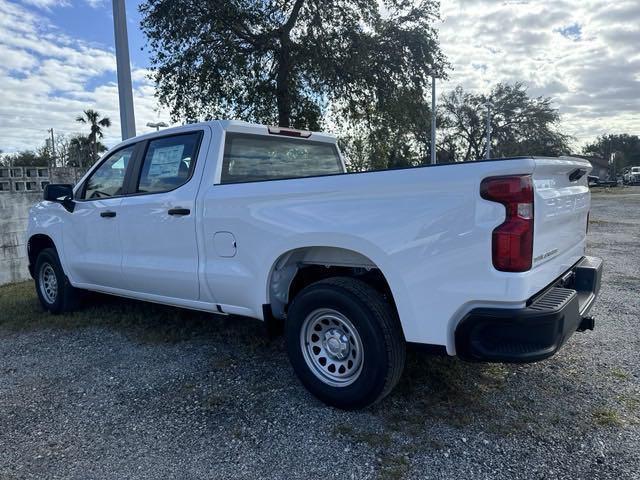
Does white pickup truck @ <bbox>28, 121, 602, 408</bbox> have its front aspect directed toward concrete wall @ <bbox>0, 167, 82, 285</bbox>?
yes

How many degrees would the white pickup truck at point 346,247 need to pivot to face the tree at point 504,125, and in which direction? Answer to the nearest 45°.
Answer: approximately 45° to its right

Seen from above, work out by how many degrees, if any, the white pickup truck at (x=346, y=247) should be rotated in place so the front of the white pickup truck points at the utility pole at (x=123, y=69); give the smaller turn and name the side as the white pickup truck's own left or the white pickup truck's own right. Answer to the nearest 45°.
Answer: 0° — it already faces it

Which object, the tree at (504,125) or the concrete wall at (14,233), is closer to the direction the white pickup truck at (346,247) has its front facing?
the concrete wall

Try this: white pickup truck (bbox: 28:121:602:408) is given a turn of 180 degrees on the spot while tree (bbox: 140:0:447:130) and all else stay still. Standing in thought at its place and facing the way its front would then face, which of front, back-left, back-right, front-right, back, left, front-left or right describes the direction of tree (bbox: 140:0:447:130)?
back-left

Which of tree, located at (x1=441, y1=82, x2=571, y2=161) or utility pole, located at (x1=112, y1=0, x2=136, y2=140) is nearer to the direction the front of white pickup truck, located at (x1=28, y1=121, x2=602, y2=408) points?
the utility pole

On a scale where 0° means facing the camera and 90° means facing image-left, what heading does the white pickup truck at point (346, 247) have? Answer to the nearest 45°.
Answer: approximately 135°
